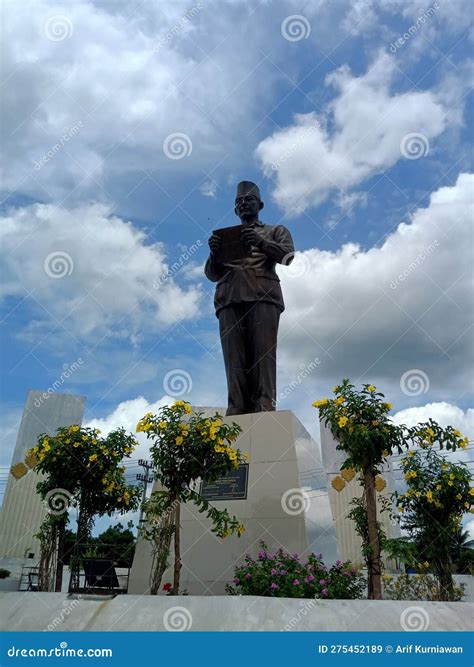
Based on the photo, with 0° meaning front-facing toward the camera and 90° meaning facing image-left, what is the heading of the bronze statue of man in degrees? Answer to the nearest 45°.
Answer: approximately 45°
